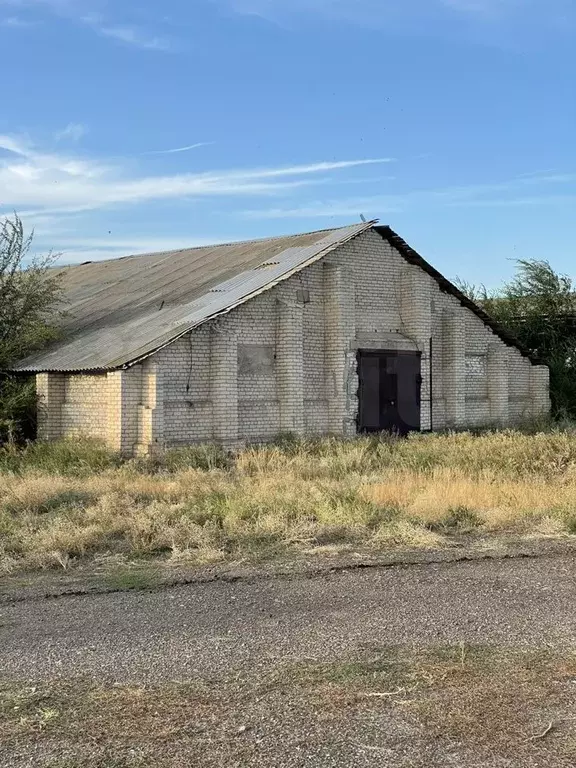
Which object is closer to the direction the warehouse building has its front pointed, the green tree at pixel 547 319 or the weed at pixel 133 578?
the weed

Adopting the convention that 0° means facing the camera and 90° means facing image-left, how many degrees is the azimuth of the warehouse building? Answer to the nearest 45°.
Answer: approximately 315°

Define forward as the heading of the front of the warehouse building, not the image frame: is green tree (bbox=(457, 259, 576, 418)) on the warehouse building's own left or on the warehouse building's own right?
on the warehouse building's own left

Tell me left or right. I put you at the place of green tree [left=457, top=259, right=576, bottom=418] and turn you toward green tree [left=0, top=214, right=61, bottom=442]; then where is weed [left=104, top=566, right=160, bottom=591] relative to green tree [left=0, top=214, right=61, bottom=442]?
left

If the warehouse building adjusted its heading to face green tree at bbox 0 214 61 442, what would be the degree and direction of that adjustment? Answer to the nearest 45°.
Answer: approximately 135° to its right

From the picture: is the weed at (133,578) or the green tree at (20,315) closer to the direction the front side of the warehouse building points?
the weed

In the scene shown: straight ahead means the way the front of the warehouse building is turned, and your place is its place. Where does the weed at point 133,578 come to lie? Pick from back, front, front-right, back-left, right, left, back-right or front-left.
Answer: front-right
